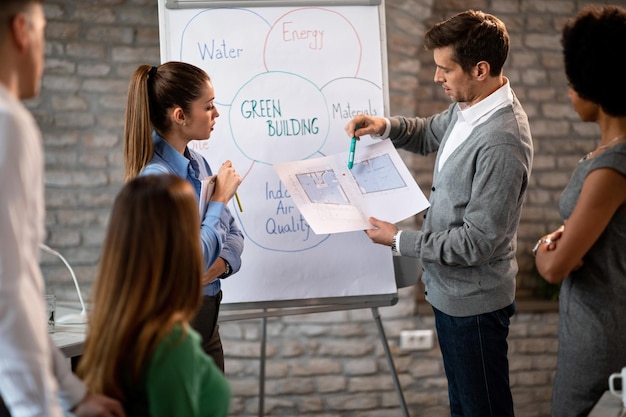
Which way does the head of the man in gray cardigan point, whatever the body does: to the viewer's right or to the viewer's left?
to the viewer's left

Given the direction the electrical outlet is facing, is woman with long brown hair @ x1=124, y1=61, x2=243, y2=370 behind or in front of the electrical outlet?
in front

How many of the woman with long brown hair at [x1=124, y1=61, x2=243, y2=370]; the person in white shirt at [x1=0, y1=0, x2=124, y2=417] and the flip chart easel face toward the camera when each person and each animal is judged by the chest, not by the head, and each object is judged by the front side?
1

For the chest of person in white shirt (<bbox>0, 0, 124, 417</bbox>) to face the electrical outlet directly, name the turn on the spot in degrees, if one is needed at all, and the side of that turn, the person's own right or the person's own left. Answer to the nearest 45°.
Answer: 0° — they already face it

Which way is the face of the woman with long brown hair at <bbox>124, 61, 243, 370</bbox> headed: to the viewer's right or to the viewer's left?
to the viewer's right

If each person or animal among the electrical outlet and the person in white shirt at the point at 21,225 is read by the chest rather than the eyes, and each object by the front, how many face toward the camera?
1

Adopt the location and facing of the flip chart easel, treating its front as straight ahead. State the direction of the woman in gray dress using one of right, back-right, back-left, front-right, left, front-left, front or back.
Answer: front-left

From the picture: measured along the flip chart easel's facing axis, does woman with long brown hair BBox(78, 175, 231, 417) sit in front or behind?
in front

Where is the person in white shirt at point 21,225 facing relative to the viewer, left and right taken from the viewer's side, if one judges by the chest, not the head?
facing away from the viewer and to the right of the viewer

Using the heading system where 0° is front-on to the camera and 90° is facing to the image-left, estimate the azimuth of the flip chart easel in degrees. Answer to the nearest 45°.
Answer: approximately 0°

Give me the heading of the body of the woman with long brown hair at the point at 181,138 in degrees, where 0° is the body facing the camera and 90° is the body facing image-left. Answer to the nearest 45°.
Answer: approximately 270°

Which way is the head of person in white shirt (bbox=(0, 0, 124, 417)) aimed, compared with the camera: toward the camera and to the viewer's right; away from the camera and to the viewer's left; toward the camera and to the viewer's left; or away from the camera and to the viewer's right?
away from the camera and to the viewer's right

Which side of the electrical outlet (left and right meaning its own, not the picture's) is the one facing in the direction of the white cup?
front
